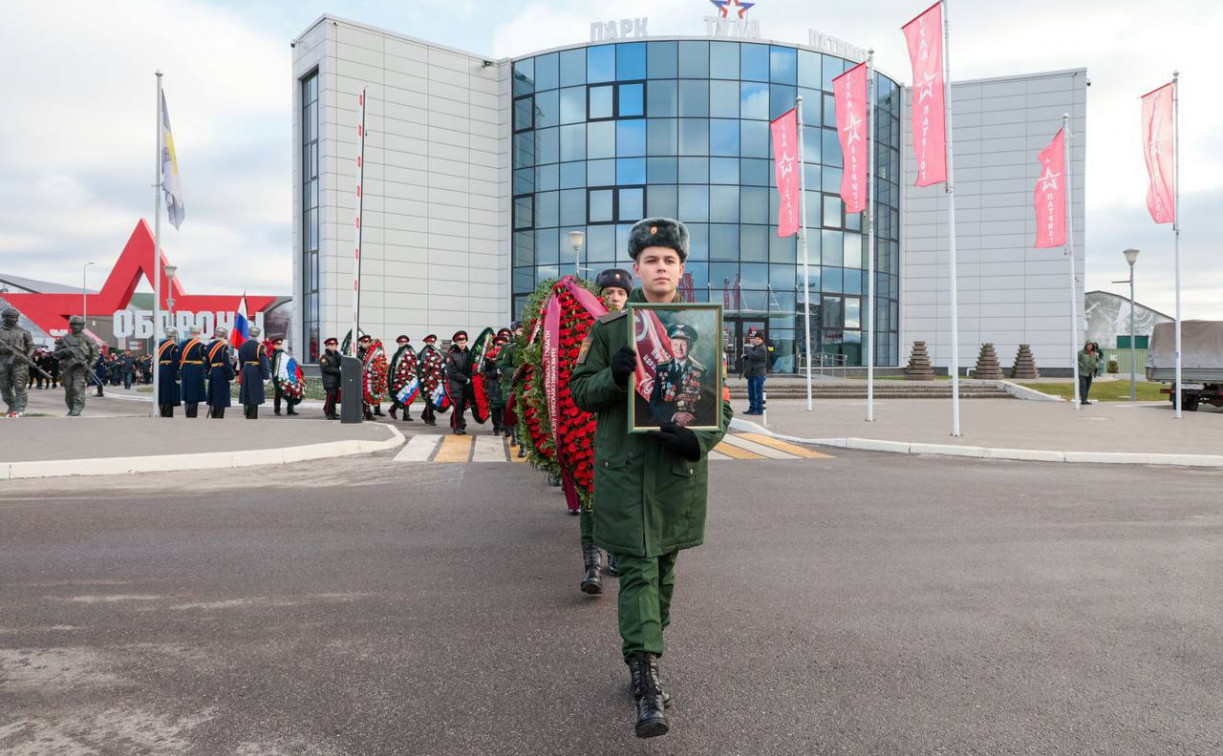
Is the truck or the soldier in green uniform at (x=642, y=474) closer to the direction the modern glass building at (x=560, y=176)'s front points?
the soldier in green uniform

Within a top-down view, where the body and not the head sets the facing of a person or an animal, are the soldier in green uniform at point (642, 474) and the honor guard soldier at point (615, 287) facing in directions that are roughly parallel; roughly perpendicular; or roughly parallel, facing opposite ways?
roughly parallel

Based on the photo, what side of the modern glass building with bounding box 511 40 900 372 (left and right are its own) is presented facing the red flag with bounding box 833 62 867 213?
front

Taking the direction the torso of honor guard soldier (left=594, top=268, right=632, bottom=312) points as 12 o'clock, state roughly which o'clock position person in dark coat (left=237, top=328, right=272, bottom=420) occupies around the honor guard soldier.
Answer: The person in dark coat is roughly at 5 o'clock from the honor guard soldier.

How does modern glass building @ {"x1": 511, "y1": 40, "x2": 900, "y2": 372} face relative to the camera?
toward the camera

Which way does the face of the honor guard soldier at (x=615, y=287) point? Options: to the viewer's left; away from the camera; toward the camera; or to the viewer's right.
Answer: toward the camera

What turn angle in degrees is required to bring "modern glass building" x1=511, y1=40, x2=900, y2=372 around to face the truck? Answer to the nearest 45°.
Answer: approximately 45° to its left

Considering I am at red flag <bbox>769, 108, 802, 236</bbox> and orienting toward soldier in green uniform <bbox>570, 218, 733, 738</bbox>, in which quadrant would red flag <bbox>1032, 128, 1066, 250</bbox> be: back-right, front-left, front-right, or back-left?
back-left

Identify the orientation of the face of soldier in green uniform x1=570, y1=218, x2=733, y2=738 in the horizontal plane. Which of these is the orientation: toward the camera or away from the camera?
toward the camera

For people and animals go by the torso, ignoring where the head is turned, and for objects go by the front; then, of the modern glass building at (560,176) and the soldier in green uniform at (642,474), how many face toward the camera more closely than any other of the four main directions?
2

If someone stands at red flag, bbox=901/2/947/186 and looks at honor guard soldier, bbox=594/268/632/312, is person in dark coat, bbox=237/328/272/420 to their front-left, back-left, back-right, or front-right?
front-right

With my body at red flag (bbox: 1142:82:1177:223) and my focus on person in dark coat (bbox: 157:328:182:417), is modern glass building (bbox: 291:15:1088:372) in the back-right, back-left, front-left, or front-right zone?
front-right
